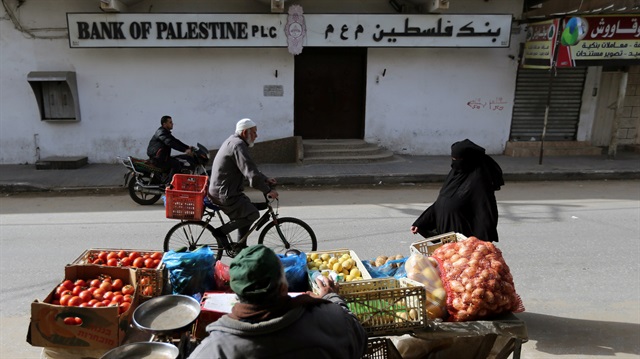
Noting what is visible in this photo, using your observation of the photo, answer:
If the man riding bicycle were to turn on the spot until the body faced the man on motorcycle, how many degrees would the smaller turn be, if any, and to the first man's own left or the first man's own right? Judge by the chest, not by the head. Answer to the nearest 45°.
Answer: approximately 90° to the first man's own left

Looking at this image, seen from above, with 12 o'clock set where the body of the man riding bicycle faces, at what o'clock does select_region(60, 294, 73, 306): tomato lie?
The tomato is roughly at 4 o'clock from the man riding bicycle.

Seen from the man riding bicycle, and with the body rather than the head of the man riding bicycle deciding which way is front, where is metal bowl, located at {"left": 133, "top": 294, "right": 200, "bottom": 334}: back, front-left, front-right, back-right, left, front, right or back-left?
right

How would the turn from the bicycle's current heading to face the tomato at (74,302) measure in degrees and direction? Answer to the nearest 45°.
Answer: approximately 135° to its right

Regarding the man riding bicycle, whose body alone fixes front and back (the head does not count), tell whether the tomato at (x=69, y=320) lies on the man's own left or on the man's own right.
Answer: on the man's own right

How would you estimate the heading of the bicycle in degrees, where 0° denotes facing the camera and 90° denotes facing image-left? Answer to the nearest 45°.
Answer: approximately 270°

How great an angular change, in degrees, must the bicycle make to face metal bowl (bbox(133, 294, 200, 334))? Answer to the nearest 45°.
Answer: approximately 90° to its right

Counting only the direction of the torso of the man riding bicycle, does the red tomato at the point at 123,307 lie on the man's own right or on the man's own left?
on the man's own right

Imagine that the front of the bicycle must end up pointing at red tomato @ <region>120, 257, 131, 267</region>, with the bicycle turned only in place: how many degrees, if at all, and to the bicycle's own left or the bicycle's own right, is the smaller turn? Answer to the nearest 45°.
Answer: approximately 135° to the bicycle's own right

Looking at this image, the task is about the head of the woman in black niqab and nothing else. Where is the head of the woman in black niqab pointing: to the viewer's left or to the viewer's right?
to the viewer's left

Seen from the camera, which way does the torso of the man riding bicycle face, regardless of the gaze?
to the viewer's right

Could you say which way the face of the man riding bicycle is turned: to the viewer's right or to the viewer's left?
to the viewer's right

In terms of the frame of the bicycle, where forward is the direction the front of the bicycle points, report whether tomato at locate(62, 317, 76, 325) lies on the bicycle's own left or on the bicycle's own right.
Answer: on the bicycle's own right

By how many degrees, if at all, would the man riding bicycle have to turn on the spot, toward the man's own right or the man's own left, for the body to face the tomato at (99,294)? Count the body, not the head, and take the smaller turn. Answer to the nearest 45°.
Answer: approximately 135° to the man's own right

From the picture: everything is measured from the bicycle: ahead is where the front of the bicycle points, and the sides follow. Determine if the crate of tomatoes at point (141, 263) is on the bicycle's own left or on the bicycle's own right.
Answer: on the bicycle's own right
